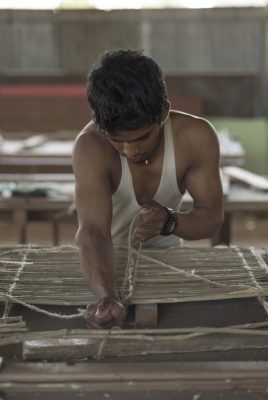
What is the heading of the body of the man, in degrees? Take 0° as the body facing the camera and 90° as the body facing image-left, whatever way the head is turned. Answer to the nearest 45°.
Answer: approximately 0°

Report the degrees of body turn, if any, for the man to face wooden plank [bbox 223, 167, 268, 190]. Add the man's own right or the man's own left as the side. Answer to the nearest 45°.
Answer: approximately 180°

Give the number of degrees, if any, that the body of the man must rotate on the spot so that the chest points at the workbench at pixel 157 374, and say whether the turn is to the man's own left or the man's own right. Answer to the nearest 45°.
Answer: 0° — they already face it

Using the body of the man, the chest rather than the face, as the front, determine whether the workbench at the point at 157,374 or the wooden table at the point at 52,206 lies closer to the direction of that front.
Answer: the workbench

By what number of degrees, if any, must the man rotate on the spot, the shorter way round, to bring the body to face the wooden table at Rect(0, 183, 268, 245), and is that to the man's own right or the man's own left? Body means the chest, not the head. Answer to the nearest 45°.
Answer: approximately 180°
